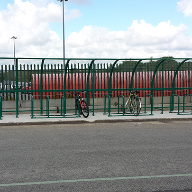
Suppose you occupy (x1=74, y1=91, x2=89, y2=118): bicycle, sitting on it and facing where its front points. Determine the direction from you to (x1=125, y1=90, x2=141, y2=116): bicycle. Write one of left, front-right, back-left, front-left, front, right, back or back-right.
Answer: back-right

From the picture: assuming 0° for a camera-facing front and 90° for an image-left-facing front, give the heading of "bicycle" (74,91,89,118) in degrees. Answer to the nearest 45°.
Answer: approximately 135°
